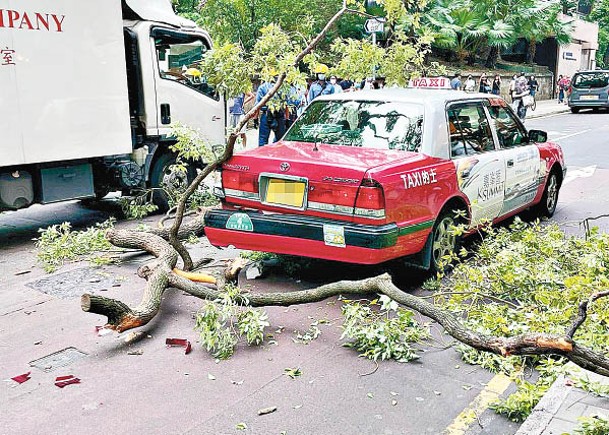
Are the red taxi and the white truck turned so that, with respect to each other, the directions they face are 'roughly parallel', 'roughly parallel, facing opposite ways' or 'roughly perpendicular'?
roughly parallel

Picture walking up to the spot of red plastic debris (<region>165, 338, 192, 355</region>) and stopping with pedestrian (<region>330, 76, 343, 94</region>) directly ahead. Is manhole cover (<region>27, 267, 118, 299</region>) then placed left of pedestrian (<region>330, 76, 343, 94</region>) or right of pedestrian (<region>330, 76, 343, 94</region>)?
left

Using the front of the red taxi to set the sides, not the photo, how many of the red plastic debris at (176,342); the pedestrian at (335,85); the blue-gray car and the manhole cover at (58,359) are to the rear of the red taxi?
2

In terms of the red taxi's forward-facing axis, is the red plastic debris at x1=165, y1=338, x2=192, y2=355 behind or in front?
behind

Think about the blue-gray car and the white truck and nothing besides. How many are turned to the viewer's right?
1

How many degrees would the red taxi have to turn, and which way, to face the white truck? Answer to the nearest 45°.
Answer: approximately 90° to its left

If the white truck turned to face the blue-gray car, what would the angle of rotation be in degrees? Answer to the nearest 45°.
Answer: approximately 45° to its left

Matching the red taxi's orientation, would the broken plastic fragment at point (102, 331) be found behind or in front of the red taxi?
behind

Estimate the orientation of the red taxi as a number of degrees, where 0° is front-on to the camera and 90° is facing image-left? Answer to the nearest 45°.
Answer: approximately 225°

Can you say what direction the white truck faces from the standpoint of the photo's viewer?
facing to the right of the viewer

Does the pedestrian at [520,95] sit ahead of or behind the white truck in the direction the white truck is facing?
ahead
